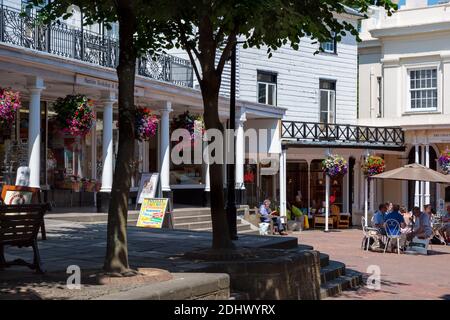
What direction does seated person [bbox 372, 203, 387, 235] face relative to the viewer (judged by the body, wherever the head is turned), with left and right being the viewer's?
facing to the right of the viewer

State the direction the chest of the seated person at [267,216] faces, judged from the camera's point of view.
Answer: to the viewer's right

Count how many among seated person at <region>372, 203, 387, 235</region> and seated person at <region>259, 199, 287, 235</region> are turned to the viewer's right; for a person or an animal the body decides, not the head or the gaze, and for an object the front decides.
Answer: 2

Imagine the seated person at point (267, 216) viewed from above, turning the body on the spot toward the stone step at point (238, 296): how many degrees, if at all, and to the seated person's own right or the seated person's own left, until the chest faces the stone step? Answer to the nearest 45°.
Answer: approximately 90° to the seated person's own right

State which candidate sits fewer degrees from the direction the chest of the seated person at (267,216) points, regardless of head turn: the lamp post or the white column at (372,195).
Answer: the white column
